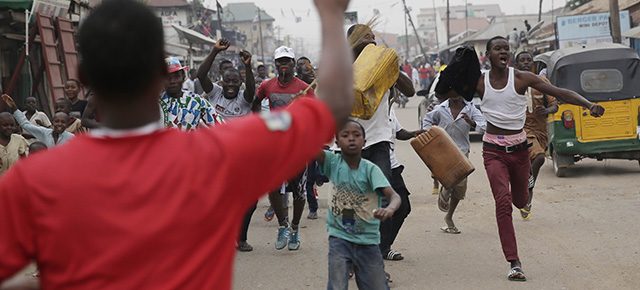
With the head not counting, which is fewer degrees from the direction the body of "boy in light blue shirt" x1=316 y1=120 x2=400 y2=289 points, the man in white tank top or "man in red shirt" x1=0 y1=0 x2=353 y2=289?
the man in red shirt

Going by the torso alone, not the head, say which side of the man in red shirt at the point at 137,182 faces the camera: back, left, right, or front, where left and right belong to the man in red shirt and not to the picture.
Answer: back

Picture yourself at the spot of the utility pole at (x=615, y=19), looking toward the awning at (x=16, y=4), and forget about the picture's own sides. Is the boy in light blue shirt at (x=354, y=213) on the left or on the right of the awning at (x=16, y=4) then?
left

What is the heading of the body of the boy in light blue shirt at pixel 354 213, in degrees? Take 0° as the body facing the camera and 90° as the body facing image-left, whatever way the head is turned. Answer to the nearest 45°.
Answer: approximately 0°

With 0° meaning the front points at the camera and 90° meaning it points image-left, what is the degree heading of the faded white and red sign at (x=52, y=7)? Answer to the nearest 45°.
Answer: approximately 0°
